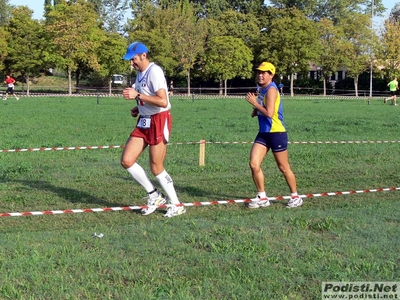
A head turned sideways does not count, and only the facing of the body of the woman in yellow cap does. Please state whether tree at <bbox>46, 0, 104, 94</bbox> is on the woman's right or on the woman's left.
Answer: on the woman's right

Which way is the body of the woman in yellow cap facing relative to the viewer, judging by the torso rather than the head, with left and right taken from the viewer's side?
facing to the left of the viewer

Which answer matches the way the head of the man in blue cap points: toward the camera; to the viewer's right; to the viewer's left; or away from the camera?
to the viewer's left

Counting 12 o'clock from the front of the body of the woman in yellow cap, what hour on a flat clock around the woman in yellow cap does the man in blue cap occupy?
The man in blue cap is roughly at 11 o'clock from the woman in yellow cap.

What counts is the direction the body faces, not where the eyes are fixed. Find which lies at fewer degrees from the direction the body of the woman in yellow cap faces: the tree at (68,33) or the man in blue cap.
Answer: the man in blue cap

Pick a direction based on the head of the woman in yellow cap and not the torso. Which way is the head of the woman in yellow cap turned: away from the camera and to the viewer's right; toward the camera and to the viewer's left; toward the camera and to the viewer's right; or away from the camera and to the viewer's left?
toward the camera and to the viewer's left
